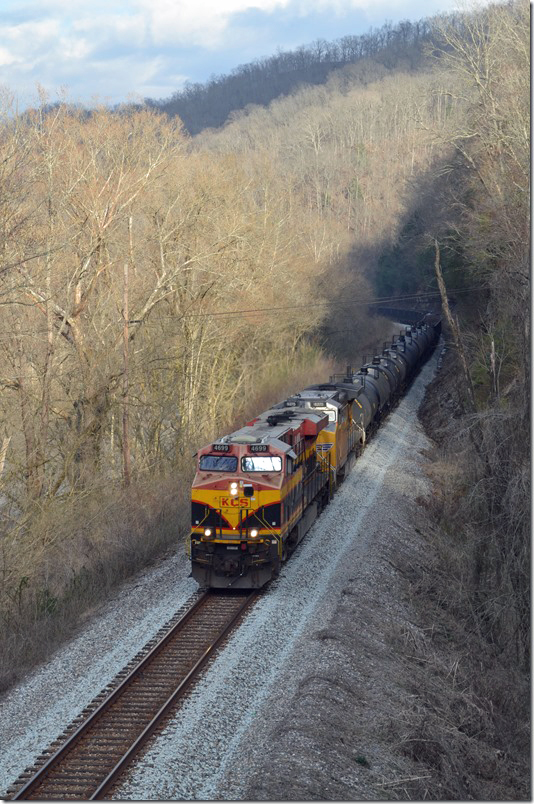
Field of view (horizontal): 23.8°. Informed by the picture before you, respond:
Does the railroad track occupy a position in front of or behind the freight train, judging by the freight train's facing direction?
in front

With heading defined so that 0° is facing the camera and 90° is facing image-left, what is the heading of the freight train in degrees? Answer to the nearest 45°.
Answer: approximately 0°
